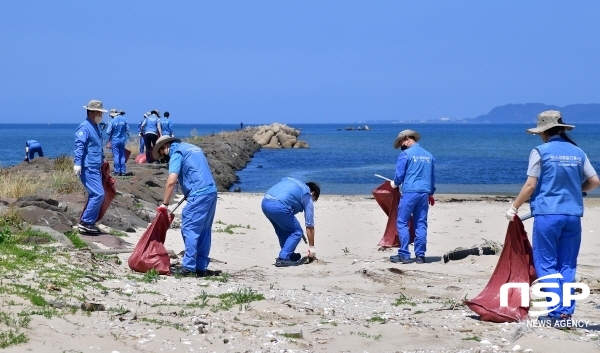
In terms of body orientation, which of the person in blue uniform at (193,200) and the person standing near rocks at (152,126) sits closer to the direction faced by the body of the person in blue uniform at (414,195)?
the person standing near rocks

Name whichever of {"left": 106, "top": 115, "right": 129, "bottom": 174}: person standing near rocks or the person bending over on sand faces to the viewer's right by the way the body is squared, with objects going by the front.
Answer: the person bending over on sand

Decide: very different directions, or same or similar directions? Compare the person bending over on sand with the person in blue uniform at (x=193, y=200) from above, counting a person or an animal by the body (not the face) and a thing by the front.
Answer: very different directions

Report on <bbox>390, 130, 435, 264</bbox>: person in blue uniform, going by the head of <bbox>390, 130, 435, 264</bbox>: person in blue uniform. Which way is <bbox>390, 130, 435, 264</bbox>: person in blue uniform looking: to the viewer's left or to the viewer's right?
to the viewer's left

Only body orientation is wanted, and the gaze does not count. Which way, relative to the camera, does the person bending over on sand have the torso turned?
to the viewer's right

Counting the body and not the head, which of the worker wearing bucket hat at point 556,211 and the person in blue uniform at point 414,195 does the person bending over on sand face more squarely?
the person in blue uniform

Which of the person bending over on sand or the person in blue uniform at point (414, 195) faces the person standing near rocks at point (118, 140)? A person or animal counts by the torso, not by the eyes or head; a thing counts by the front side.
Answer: the person in blue uniform

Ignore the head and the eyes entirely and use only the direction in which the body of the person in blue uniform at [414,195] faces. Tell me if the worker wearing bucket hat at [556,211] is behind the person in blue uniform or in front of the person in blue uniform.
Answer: behind

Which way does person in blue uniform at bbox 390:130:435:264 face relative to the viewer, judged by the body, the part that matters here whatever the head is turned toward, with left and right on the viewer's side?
facing away from the viewer and to the left of the viewer

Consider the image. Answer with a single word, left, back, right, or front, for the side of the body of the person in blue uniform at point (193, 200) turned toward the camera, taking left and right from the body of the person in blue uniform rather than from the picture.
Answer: left
